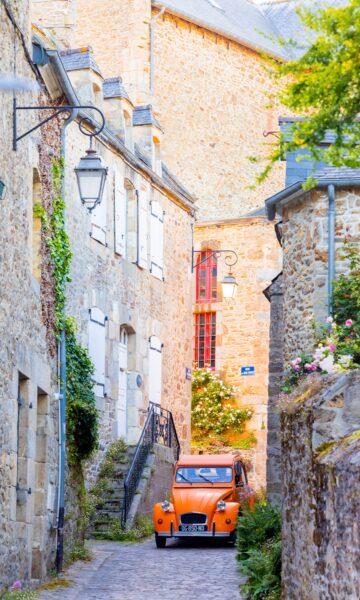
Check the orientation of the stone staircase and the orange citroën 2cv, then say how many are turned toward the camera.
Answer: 2

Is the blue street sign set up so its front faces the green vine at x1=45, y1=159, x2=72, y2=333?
yes

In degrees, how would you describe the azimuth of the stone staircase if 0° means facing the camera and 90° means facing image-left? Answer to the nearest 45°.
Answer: approximately 0°

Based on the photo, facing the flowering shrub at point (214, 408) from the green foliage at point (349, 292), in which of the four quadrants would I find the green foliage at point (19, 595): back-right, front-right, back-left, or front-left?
back-left

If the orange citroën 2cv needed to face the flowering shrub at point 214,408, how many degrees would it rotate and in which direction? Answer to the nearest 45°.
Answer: approximately 180°

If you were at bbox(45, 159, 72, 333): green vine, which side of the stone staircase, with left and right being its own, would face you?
front

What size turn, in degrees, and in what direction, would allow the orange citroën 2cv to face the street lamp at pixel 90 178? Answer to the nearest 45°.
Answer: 0° — it already faces it

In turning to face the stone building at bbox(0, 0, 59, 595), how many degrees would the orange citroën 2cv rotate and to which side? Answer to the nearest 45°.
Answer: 0° — it already faces it

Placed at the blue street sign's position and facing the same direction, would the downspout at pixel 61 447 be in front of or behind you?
in front

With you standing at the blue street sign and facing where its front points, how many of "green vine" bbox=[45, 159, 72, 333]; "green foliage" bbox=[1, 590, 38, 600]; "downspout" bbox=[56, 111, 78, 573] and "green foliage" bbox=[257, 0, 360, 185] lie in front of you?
4

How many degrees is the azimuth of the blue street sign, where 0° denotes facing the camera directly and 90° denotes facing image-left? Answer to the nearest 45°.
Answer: approximately 0°

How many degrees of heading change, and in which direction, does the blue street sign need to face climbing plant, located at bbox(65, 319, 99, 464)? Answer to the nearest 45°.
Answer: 0° — it already faces it

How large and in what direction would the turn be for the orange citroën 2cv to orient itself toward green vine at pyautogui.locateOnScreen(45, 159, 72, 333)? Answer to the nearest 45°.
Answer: approximately 45° to its right
